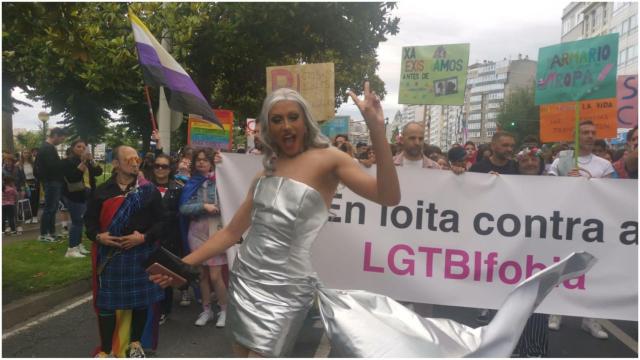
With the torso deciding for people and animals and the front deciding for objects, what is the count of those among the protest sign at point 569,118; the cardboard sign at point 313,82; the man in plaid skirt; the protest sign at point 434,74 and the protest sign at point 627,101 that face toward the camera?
5

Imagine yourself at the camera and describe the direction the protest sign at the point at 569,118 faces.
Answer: facing the viewer

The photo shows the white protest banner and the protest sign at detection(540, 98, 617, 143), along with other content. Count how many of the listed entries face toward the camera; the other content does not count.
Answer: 2

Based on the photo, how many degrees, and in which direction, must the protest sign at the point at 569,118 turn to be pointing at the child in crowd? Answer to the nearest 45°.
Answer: approximately 90° to its right

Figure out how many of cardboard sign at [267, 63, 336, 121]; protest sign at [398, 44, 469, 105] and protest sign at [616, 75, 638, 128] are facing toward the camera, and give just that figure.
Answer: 3

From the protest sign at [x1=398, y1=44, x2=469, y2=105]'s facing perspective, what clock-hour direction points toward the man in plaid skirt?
The man in plaid skirt is roughly at 1 o'clock from the protest sign.

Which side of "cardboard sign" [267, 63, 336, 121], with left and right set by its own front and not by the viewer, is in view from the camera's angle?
front

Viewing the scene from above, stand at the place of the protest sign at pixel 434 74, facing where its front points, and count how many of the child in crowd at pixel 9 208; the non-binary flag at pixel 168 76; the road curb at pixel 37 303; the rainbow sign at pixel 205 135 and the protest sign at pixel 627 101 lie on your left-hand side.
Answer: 1

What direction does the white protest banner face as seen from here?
toward the camera

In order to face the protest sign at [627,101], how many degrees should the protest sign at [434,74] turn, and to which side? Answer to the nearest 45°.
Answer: approximately 90° to its left

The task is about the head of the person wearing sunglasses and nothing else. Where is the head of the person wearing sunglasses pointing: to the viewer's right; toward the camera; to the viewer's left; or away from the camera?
toward the camera
